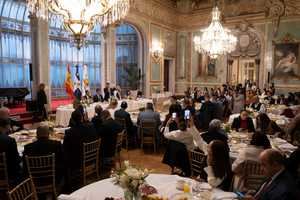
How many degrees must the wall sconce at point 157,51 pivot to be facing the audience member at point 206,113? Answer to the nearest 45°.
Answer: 0° — it already faces them

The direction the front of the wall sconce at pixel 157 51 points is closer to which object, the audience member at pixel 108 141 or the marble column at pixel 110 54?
the audience member

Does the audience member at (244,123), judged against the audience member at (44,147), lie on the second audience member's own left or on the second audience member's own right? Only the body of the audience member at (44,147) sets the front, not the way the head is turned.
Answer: on the second audience member's own right

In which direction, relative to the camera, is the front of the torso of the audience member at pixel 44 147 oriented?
away from the camera

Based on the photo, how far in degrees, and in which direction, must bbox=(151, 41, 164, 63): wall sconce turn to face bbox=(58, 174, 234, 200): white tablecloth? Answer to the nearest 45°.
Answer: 0° — it already faces it

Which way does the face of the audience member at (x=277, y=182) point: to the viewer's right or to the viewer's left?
to the viewer's left

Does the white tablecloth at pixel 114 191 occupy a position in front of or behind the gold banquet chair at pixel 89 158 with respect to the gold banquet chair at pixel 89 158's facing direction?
behind

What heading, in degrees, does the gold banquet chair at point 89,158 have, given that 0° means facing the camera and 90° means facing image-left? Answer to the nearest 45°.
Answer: approximately 135°

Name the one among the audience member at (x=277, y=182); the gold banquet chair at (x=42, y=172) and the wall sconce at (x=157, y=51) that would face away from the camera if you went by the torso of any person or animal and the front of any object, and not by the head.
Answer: the gold banquet chair

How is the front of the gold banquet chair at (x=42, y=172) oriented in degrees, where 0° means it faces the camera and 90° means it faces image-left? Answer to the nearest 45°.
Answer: approximately 180°

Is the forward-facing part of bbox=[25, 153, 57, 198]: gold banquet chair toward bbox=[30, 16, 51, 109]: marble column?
yes

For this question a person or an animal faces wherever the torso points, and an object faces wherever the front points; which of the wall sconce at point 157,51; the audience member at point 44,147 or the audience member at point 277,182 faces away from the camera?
the audience member at point 44,147

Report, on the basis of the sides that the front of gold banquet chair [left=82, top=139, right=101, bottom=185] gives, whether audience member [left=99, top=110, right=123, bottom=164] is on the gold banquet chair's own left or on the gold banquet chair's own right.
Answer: on the gold banquet chair's own right

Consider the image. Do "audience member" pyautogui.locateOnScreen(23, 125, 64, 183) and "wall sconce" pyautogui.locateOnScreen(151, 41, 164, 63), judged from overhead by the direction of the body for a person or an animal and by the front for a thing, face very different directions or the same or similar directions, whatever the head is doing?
very different directions
